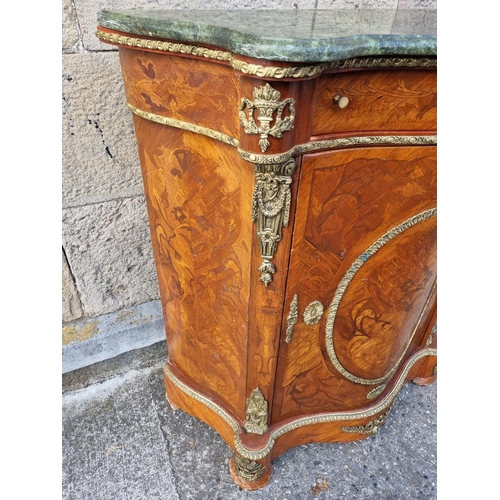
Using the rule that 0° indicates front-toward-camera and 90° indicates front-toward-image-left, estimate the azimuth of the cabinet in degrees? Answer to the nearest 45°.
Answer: approximately 315°
